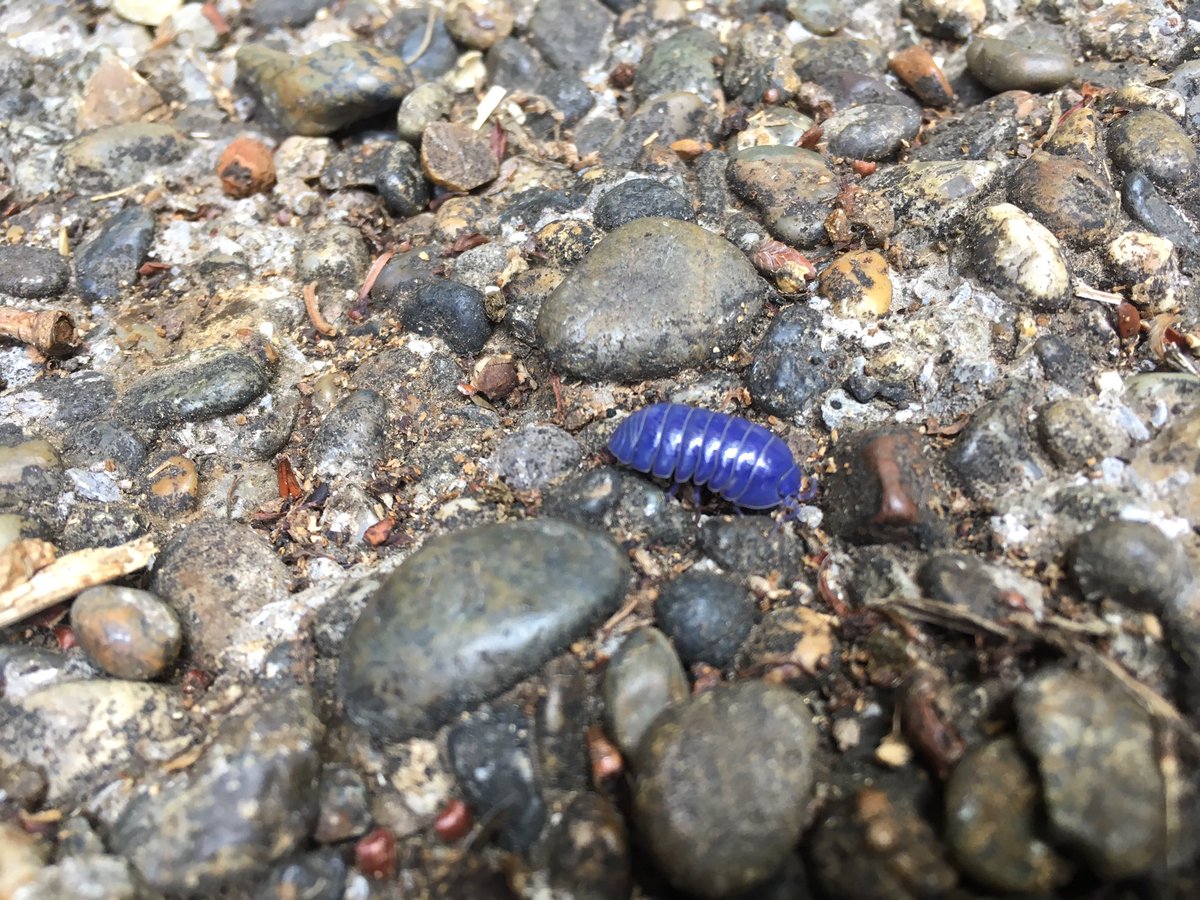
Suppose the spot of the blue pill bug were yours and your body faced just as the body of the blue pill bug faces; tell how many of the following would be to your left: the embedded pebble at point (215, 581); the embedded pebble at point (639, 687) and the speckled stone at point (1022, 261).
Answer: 1

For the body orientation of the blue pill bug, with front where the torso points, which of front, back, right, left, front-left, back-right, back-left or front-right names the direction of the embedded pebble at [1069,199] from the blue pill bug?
left

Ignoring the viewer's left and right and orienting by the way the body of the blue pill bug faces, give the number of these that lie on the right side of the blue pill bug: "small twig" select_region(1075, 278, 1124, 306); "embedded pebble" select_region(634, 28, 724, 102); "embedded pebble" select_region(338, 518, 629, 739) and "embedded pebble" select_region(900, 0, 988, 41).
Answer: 1

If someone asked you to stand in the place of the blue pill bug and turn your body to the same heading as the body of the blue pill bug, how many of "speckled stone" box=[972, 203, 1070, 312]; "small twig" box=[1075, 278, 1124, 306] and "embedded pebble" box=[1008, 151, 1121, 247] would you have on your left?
3

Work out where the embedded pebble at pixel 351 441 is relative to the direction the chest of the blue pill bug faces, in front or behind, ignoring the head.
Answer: behind

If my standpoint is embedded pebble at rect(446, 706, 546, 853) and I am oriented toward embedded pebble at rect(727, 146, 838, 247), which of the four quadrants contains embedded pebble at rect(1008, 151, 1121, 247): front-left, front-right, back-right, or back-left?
front-right

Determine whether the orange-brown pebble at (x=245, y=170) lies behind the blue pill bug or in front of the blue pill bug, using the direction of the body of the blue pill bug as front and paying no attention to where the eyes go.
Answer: behind

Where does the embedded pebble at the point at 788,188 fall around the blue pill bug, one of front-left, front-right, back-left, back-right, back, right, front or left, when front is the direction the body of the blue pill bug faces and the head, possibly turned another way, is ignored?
back-left

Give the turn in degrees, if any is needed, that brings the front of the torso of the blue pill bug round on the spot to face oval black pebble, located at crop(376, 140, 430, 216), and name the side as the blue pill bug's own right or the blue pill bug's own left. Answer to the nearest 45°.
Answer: approximately 180°

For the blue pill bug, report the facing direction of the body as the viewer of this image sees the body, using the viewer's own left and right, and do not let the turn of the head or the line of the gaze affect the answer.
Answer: facing the viewer and to the right of the viewer

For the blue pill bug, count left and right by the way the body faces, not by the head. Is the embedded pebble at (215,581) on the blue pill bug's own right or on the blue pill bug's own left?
on the blue pill bug's own right

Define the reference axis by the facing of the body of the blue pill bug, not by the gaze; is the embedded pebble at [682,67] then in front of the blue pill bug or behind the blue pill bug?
behind

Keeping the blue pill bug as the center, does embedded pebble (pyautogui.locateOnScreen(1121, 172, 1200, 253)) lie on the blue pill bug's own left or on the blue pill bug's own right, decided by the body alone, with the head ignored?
on the blue pill bug's own left
